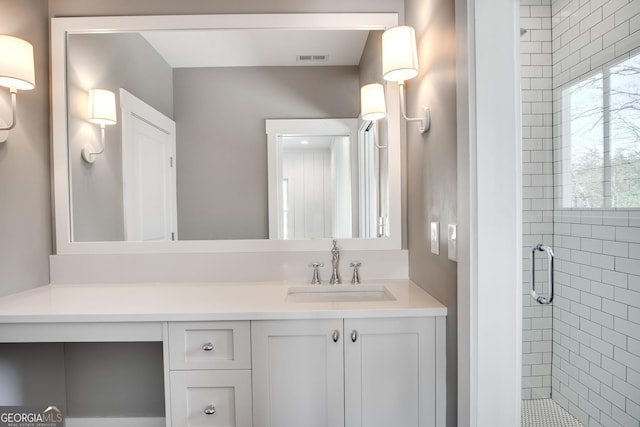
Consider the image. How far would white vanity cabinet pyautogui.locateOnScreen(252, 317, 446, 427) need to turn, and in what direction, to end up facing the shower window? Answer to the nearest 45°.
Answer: approximately 135° to its left

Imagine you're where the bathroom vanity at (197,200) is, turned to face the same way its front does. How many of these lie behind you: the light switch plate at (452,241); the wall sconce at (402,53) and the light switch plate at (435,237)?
0

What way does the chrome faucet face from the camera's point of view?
toward the camera

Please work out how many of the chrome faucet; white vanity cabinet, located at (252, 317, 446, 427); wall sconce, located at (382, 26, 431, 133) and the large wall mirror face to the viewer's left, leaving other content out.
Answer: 1

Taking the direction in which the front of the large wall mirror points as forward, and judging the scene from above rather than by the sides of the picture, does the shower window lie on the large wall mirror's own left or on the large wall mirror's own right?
on the large wall mirror's own left

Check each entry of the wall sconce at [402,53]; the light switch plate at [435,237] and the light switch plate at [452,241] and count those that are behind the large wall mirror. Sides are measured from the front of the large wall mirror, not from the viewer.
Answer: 0

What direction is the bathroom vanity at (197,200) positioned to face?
toward the camera

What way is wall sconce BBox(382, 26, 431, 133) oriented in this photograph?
to the viewer's left

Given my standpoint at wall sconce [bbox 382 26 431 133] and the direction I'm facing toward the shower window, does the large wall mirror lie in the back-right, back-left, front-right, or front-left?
back-left

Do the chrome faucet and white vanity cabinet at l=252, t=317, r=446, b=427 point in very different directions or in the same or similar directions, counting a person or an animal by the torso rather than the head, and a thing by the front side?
same or similar directions

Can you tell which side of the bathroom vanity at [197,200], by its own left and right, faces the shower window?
left
